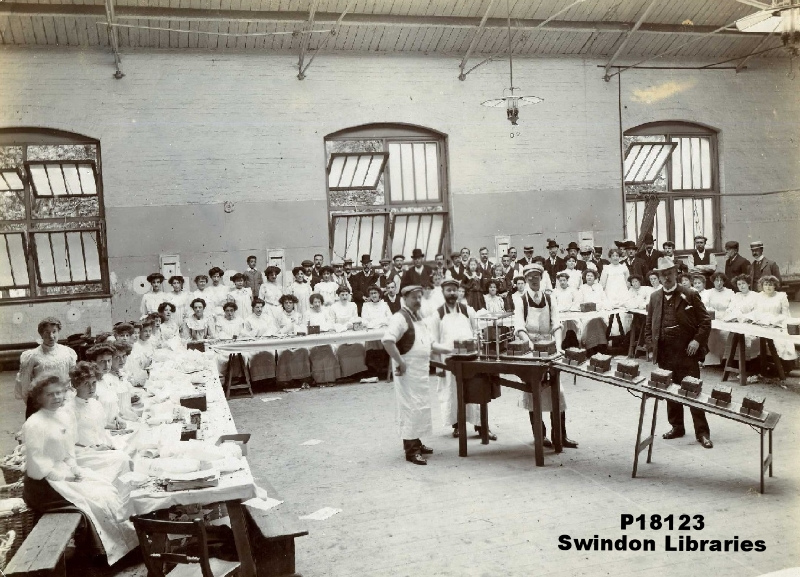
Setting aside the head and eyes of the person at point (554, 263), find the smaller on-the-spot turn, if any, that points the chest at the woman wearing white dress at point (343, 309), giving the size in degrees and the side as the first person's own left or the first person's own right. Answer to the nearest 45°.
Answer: approximately 45° to the first person's own right

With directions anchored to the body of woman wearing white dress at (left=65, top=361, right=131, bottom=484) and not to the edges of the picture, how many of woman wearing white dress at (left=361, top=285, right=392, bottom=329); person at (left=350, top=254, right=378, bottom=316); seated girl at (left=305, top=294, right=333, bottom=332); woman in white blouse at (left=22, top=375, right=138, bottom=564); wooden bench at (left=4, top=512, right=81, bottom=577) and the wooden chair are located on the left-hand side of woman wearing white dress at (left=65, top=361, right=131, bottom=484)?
3

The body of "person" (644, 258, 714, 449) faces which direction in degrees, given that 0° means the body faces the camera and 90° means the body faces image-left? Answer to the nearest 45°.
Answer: approximately 0°

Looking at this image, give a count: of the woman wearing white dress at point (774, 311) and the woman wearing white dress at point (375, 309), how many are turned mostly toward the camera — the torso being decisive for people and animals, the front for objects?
2

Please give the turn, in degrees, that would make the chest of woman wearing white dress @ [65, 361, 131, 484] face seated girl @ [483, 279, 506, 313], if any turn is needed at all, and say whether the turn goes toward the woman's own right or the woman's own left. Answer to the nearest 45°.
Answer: approximately 90° to the woman's own left

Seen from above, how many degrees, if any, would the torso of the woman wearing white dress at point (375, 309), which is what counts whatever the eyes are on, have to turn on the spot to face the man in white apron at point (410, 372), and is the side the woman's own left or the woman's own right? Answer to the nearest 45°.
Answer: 0° — they already face them

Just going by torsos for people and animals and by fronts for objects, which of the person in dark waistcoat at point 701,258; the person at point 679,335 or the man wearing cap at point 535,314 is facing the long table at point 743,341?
the person in dark waistcoat at point 701,258

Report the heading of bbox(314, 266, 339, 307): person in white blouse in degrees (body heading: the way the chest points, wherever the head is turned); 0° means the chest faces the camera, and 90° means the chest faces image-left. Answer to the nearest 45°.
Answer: approximately 0°

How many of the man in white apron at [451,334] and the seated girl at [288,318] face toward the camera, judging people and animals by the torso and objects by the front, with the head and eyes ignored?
2

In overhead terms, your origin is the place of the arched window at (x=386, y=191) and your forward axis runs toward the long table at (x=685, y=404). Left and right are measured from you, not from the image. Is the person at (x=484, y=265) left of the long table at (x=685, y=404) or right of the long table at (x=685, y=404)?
left

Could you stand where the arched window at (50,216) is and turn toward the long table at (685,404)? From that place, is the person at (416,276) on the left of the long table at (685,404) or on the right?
left
